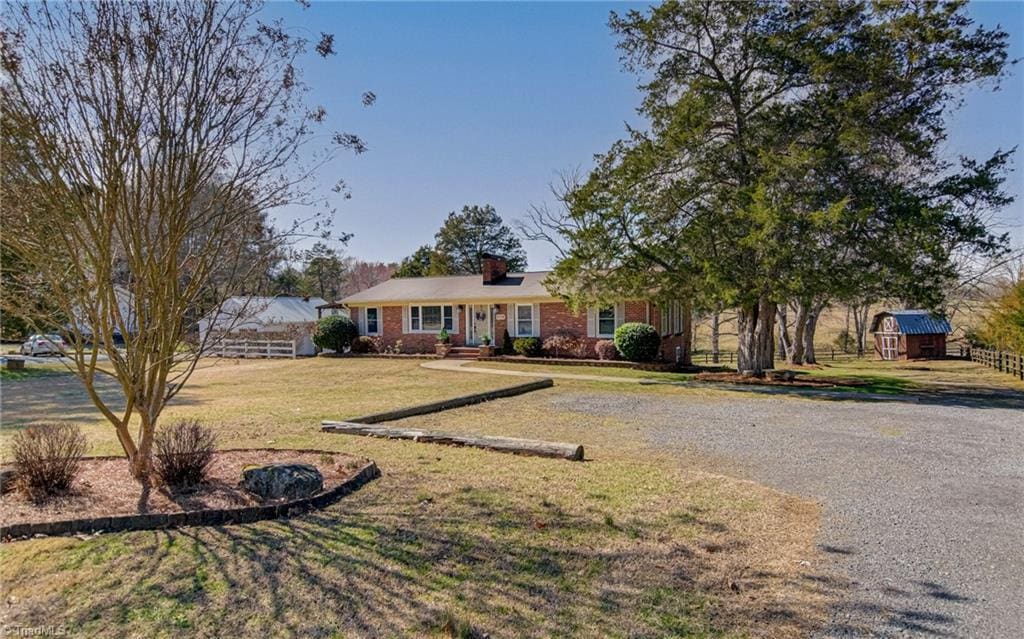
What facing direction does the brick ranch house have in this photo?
toward the camera

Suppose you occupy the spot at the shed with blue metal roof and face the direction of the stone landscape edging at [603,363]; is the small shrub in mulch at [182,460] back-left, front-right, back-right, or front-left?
front-left

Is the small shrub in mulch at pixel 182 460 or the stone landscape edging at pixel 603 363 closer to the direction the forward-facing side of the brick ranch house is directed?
the small shrub in mulch

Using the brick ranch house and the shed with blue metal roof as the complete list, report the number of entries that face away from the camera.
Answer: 0

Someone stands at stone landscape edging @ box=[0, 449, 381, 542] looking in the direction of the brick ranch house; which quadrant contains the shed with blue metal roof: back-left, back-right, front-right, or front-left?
front-right

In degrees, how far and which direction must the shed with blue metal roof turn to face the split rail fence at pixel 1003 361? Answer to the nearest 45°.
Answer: approximately 45° to its left

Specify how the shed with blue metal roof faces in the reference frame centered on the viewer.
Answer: facing the viewer and to the left of the viewer

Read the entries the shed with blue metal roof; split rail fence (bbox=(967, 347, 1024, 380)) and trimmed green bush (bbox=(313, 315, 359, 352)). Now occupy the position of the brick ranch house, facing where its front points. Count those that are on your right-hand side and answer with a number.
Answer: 1
